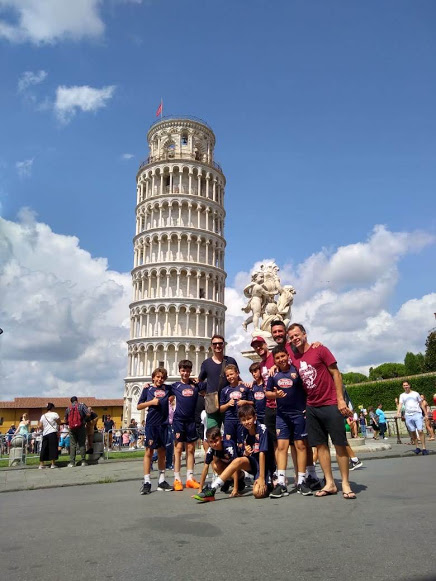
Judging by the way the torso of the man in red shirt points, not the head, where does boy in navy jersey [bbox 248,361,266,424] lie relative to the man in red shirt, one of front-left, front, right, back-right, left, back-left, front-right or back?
right

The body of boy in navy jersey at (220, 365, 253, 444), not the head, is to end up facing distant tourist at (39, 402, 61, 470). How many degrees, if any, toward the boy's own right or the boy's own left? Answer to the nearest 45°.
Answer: approximately 135° to the boy's own right

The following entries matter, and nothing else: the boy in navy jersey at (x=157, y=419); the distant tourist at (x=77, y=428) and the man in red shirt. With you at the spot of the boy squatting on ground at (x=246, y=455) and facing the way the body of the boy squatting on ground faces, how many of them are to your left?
1

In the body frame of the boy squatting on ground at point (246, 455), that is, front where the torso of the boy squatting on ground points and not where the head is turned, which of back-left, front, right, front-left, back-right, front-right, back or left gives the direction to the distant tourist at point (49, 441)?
right

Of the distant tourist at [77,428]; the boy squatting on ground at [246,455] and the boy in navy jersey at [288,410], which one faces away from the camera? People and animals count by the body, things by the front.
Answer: the distant tourist

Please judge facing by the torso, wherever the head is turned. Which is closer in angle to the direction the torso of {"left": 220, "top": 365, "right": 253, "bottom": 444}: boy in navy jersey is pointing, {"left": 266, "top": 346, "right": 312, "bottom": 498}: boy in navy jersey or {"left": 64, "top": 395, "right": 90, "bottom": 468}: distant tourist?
the boy in navy jersey

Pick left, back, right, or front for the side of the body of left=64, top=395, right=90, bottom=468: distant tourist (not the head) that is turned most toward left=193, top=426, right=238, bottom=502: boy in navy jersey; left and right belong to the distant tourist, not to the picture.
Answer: back

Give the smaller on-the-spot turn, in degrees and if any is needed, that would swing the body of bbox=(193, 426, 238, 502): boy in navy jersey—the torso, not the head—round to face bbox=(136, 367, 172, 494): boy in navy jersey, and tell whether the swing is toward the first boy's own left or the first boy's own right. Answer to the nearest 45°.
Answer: approximately 90° to the first boy's own right

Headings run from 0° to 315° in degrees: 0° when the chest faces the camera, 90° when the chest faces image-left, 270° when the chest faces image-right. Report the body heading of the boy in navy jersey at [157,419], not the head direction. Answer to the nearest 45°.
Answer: approximately 0°
